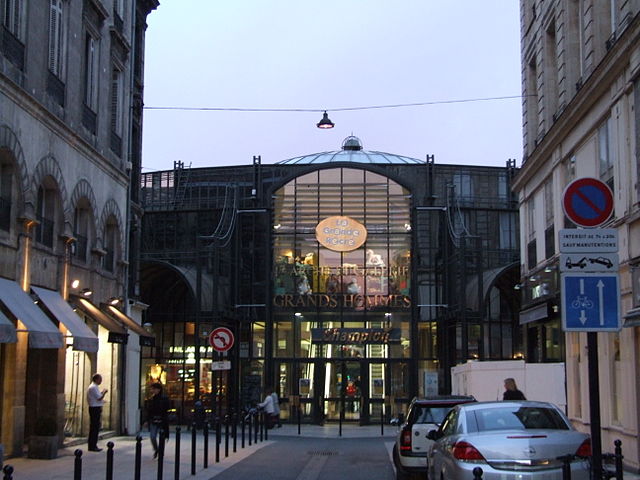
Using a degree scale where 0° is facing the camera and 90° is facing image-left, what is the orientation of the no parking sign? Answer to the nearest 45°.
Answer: approximately 0°

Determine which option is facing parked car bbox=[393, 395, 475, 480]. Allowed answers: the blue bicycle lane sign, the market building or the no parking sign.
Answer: the market building

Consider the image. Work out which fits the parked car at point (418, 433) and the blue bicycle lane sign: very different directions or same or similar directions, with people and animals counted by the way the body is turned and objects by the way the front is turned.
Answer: very different directions

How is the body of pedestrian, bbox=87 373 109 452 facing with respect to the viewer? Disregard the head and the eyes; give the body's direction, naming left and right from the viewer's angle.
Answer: facing to the right of the viewer

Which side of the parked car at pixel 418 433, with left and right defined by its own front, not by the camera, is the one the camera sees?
back

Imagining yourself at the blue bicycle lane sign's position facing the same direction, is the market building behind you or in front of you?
behind

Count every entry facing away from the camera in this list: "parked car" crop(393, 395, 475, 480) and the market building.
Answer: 1

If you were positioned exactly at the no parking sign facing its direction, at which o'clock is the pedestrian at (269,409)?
The pedestrian is roughly at 5 o'clock from the no parking sign.

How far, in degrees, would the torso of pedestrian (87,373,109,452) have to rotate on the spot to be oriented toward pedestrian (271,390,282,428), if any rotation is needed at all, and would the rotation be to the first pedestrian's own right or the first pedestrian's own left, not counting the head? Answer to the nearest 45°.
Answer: approximately 45° to the first pedestrian's own left
